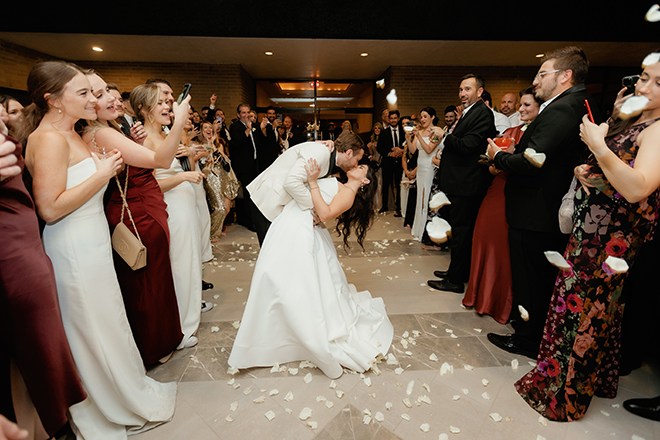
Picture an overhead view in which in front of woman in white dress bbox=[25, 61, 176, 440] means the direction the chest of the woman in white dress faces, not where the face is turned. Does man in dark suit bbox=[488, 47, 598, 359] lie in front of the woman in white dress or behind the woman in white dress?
in front

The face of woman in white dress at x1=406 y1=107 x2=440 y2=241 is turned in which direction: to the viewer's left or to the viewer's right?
to the viewer's left

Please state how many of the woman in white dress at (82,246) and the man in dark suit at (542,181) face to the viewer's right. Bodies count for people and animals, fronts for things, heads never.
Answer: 1

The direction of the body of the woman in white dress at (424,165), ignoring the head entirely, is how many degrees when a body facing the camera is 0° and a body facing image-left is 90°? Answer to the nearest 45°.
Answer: approximately 45°

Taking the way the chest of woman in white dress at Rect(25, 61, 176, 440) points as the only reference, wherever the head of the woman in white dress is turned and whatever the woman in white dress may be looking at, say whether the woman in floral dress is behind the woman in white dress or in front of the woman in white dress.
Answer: in front

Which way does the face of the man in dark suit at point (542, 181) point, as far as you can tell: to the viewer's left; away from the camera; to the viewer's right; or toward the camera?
to the viewer's left

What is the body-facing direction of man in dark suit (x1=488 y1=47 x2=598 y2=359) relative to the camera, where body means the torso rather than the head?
to the viewer's left

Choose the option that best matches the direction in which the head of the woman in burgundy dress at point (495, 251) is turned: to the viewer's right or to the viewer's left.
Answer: to the viewer's left

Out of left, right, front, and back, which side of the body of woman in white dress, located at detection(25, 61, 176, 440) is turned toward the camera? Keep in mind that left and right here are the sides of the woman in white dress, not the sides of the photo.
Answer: right

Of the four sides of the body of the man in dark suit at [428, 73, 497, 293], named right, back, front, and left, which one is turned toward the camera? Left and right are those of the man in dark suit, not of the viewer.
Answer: left
